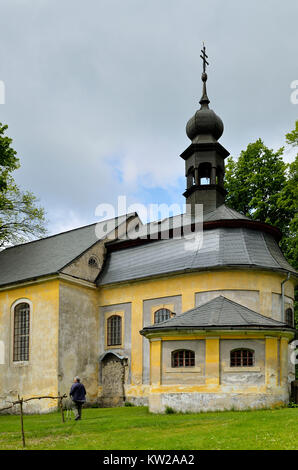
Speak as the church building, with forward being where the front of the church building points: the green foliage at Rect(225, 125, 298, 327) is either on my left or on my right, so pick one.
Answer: on my right

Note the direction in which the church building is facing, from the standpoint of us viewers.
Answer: facing away from the viewer and to the left of the viewer
